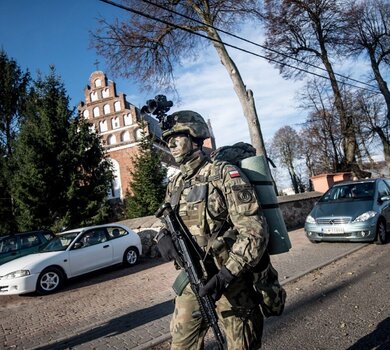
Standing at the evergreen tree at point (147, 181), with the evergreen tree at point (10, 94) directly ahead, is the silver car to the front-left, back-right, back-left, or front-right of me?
back-left

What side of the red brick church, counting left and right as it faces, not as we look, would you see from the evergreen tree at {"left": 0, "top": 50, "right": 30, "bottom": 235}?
front

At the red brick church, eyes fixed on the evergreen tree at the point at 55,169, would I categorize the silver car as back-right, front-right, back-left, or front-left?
front-left

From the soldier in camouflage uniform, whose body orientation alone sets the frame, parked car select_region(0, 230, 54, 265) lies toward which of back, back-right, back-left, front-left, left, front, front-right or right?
right

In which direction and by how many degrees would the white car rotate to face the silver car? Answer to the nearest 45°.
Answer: approximately 135° to its left

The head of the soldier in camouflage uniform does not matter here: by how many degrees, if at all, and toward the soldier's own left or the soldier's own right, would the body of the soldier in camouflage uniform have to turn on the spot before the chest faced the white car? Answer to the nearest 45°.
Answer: approximately 90° to the soldier's own right

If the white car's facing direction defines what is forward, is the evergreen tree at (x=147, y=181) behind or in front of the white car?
behind

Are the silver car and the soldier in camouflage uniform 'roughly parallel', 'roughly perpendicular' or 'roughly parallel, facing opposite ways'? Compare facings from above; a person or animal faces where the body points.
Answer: roughly parallel

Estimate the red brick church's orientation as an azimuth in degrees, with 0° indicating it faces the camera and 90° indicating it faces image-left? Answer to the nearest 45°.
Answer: approximately 45°

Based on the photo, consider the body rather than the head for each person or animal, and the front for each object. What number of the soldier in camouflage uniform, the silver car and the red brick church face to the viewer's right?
0

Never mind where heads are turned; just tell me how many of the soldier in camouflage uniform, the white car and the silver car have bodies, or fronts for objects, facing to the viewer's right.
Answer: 0

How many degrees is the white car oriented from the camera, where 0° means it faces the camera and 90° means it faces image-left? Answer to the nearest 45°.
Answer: approximately 45°

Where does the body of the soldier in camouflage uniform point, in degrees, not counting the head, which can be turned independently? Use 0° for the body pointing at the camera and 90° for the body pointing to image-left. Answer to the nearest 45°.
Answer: approximately 45°

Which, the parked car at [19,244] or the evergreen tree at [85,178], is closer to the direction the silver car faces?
the parked car

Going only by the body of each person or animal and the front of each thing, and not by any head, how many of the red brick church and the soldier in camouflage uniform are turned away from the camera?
0
